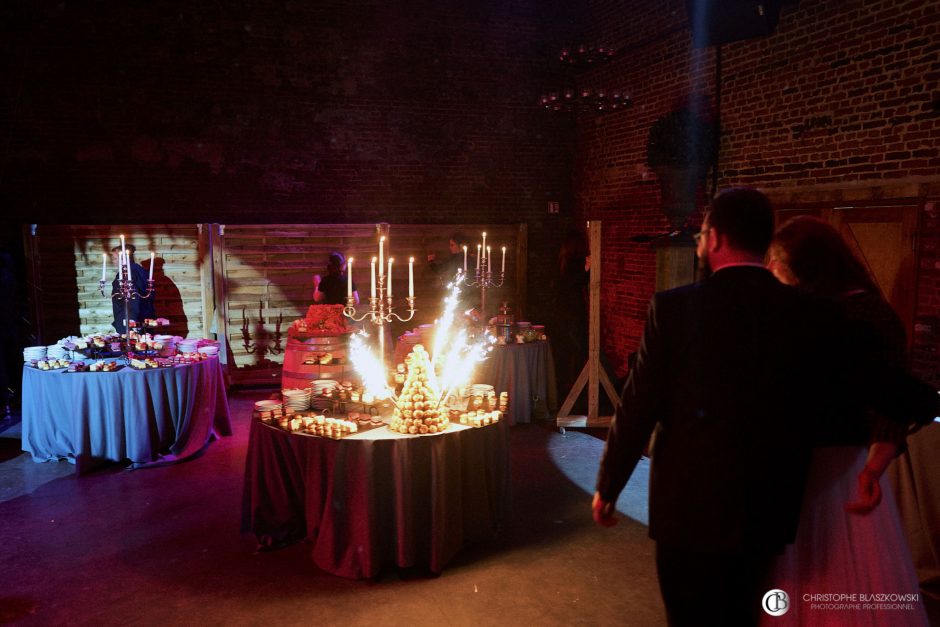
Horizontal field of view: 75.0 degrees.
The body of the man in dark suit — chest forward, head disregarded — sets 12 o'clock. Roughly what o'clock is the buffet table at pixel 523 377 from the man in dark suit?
The buffet table is roughly at 11 o'clock from the man in dark suit.

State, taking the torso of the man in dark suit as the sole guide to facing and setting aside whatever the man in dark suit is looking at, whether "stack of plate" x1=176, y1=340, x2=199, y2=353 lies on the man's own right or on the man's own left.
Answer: on the man's own left

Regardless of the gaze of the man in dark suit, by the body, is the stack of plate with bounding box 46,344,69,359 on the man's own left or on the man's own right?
on the man's own left

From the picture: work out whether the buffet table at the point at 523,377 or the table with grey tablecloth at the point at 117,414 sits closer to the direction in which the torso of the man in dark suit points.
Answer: the buffet table

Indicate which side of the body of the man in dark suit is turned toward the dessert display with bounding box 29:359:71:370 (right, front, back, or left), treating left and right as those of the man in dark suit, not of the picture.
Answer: left

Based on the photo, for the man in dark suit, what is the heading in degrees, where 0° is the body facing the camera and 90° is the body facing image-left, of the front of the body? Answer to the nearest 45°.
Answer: approximately 180°

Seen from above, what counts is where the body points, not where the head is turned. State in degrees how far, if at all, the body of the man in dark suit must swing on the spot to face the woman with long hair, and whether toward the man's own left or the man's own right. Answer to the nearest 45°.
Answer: approximately 45° to the man's own right

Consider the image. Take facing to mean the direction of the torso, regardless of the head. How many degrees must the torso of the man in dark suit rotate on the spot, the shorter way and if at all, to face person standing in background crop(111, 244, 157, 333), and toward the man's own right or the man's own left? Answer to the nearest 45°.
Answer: approximately 45° to the man's own left

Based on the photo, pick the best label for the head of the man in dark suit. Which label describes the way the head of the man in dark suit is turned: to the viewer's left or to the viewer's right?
to the viewer's left

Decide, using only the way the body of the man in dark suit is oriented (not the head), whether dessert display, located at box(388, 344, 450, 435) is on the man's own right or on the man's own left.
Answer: on the man's own left
